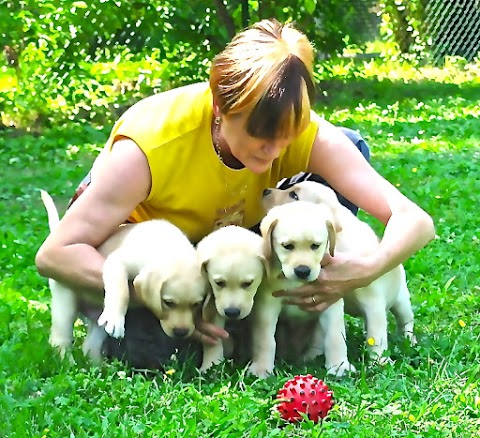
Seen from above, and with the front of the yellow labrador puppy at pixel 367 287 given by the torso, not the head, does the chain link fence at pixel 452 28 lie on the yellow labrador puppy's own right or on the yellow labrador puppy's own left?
on the yellow labrador puppy's own right

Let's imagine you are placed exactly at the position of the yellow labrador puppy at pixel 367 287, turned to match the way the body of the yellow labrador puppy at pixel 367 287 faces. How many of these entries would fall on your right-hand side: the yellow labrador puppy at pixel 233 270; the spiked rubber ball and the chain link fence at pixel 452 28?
1

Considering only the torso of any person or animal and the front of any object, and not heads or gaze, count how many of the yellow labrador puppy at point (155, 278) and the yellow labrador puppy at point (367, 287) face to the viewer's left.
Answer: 1

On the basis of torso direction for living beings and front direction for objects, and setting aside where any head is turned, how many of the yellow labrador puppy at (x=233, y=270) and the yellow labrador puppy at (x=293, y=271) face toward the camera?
2

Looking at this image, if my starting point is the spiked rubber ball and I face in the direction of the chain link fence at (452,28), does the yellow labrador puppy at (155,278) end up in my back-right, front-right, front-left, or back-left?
front-left

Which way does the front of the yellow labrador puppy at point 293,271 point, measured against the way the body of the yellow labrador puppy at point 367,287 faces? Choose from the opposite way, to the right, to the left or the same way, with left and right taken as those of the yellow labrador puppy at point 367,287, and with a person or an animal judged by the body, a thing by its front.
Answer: to the left

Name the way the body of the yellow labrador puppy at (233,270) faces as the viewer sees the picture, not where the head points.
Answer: toward the camera

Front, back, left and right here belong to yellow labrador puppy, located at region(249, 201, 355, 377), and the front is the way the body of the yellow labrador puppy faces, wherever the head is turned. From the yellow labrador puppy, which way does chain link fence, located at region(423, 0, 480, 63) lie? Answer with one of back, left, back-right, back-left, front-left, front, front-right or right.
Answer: back

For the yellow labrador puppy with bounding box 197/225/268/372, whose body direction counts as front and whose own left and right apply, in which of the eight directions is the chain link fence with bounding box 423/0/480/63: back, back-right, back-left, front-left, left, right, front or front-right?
back

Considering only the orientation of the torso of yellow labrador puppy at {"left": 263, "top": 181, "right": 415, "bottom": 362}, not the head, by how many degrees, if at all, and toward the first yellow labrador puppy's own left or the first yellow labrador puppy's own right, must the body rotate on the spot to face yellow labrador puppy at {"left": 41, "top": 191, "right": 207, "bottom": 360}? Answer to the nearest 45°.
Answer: approximately 45° to the first yellow labrador puppy's own left

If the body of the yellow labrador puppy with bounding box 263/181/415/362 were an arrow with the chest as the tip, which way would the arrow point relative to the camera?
to the viewer's left

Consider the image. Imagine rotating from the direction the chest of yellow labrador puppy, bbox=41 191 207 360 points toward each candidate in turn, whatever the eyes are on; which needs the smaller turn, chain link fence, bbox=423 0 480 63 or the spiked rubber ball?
the spiked rubber ball

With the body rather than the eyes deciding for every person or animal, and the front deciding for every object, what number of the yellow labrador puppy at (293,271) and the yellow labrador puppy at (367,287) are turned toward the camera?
1

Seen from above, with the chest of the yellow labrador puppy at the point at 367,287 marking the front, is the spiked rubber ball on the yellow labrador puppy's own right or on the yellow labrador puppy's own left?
on the yellow labrador puppy's own left
